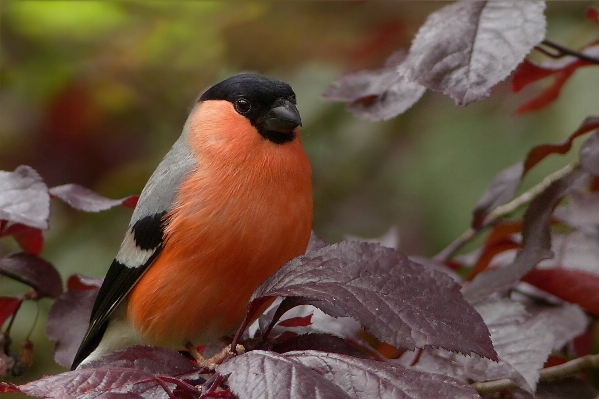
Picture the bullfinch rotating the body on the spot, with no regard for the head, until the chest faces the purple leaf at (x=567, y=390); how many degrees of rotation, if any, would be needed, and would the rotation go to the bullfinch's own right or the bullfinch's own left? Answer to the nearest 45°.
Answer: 0° — it already faces it

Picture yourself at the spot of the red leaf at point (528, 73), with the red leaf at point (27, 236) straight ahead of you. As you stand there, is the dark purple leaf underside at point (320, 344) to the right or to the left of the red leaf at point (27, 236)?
left

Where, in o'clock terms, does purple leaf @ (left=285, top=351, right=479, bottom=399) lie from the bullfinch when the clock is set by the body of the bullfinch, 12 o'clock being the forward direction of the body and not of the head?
The purple leaf is roughly at 11 o'clock from the bullfinch.

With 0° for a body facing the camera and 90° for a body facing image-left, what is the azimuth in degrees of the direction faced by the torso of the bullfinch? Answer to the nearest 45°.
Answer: approximately 315°

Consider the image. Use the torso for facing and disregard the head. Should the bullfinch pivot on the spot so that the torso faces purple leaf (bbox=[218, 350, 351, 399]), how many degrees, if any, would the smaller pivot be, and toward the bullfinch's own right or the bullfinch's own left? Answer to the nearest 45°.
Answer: approximately 45° to the bullfinch's own right
